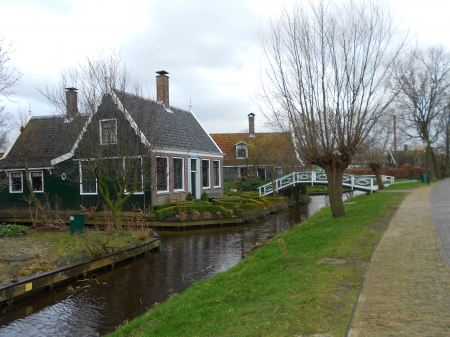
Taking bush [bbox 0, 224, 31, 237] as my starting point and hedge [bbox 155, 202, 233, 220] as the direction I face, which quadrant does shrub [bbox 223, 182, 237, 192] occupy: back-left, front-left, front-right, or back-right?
front-left

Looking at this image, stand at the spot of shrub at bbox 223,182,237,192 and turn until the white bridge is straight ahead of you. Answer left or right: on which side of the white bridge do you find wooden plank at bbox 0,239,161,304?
right

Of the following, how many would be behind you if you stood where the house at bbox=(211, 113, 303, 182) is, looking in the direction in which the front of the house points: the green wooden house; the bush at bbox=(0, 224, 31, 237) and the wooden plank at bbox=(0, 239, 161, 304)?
0

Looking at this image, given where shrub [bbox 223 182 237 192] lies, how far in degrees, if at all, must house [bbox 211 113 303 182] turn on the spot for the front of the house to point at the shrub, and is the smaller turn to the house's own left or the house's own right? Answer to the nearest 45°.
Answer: approximately 45° to the house's own right

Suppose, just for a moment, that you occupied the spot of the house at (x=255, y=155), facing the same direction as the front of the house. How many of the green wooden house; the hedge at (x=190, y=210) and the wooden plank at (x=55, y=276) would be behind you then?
0

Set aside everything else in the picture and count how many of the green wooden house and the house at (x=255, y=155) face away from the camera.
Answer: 0

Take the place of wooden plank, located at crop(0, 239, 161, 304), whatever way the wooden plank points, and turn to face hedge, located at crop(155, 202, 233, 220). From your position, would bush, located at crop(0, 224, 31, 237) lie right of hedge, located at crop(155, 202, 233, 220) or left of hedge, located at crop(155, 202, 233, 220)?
left

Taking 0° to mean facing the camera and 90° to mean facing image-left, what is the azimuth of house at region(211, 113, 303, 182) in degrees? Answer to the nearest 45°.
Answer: approximately 0°

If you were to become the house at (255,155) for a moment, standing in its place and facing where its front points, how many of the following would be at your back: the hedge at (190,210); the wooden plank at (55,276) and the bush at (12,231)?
0

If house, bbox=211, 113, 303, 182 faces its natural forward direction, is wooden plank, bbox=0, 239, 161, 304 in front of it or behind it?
in front

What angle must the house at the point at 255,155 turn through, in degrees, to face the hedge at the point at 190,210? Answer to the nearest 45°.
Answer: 0° — it already faces it

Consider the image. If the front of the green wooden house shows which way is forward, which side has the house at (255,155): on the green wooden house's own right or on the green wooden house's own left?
on the green wooden house's own left

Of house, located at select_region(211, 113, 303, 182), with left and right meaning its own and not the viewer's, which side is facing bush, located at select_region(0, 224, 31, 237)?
front

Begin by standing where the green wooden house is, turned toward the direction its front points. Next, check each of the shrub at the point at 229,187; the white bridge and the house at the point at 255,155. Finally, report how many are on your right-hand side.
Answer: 0

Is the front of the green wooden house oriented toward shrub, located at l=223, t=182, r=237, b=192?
no
